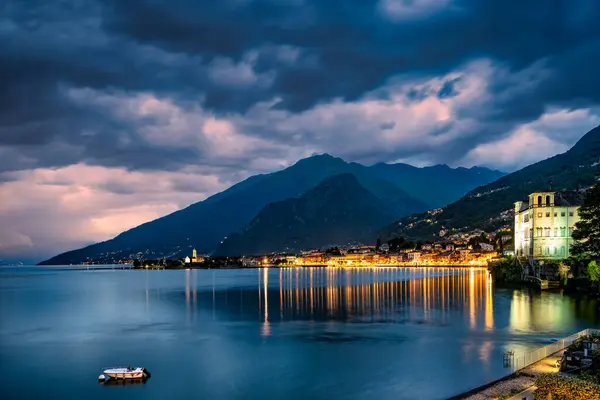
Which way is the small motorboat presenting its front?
to the viewer's left

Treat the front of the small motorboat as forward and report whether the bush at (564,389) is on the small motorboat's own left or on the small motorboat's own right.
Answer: on the small motorboat's own left

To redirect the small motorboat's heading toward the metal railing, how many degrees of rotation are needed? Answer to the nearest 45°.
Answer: approximately 180°
